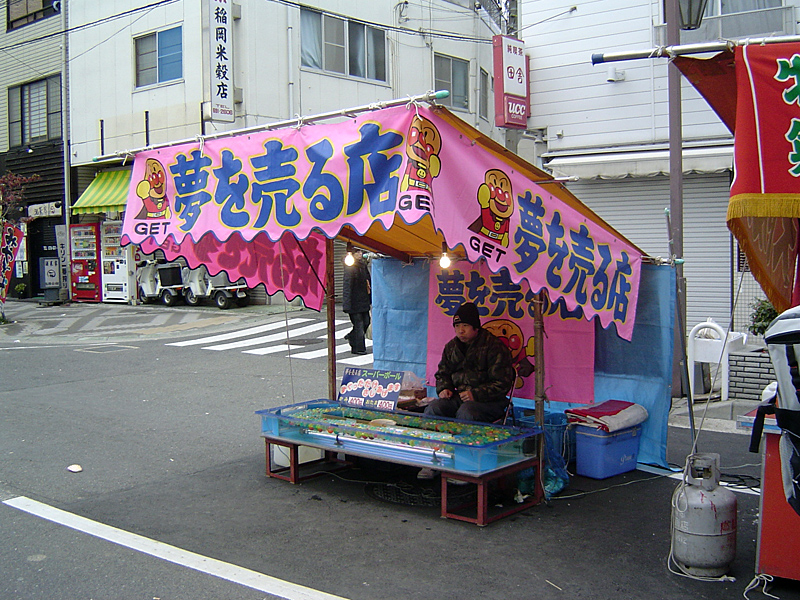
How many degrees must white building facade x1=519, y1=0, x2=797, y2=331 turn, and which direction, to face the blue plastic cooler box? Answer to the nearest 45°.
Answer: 0° — it already faces it

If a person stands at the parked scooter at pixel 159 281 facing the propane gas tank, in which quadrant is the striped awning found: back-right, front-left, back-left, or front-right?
back-right

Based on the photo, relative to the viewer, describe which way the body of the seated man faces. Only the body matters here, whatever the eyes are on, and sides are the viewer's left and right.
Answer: facing the viewer and to the left of the viewer

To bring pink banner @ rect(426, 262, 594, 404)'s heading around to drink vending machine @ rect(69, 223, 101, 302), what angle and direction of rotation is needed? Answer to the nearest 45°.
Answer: approximately 135° to its right

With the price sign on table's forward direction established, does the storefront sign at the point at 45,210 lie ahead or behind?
behind

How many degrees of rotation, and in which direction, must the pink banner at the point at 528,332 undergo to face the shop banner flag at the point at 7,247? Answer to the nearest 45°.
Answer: approximately 135° to its right

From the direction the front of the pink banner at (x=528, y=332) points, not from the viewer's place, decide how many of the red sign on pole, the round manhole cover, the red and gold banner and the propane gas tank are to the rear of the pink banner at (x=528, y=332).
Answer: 1

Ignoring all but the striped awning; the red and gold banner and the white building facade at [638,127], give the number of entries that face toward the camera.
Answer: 3

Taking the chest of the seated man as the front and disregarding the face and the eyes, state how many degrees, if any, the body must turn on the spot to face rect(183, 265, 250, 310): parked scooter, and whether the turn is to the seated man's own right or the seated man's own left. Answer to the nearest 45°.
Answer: approximately 90° to the seated man's own right
